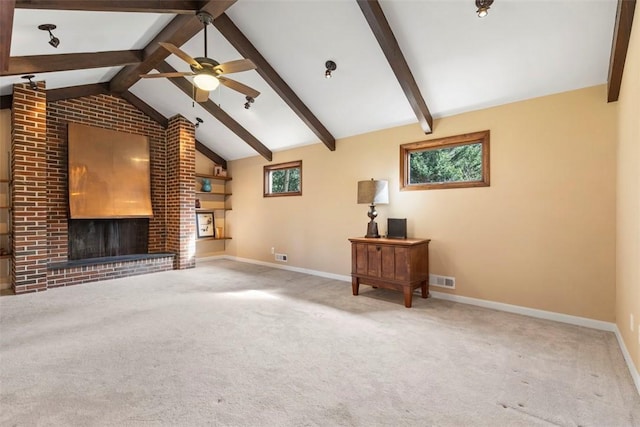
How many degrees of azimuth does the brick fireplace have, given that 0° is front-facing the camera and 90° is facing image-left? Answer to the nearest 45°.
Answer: approximately 315°

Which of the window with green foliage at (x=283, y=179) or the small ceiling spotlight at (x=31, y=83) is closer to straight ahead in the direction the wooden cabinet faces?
the small ceiling spotlight

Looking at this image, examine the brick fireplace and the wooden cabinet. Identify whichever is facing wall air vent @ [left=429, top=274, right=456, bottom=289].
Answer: the brick fireplace

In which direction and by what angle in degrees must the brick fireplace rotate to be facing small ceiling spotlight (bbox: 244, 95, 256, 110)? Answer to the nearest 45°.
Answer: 0° — it already faces it

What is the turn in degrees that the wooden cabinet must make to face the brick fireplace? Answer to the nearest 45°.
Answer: approximately 45° to its right
